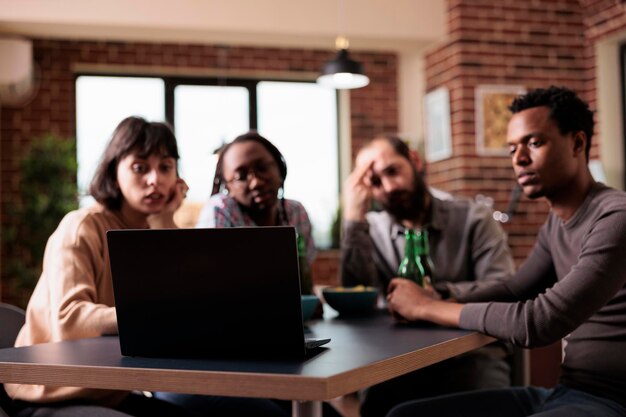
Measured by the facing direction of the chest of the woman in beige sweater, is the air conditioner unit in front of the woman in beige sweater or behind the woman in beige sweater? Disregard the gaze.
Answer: behind

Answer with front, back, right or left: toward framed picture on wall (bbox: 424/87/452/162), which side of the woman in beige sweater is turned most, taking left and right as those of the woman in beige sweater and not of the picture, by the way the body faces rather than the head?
left

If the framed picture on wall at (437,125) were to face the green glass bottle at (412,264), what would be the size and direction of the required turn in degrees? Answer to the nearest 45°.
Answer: approximately 45° to its left

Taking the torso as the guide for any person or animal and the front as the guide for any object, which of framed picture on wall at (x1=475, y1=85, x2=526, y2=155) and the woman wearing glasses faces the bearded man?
the framed picture on wall

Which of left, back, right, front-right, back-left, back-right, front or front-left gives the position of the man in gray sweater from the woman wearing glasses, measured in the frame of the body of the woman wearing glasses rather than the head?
front-left

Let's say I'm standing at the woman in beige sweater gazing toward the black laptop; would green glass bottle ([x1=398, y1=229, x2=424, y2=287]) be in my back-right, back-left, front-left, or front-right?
front-left

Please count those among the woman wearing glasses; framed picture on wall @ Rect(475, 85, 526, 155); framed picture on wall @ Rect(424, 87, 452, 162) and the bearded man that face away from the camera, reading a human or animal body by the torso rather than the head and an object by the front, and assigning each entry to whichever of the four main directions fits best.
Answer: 0

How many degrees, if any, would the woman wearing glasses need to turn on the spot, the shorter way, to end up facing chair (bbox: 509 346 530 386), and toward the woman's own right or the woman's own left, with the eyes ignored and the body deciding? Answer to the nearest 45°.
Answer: approximately 90° to the woman's own left

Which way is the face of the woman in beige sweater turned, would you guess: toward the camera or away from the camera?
toward the camera

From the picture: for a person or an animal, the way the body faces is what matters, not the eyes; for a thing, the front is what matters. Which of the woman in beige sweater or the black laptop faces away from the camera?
the black laptop

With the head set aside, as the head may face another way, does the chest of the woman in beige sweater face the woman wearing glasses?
no

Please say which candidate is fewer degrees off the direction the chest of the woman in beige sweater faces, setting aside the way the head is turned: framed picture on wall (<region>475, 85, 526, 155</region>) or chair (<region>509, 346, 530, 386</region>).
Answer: the chair

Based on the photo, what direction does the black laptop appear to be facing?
away from the camera

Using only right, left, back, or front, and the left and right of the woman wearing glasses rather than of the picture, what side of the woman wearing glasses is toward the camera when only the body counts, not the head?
front

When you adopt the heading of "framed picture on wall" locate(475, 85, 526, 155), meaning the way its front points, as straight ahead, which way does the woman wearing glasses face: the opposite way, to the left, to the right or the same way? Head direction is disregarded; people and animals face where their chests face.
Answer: the same way

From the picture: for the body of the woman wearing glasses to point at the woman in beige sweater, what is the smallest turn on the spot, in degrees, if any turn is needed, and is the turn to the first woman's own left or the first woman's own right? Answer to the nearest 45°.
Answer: approximately 45° to the first woman's own right

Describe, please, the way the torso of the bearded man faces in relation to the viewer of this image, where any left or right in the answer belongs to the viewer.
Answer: facing the viewer and to the left of the viewer

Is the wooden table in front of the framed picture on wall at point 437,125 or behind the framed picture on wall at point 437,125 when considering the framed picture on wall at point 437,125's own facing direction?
in front

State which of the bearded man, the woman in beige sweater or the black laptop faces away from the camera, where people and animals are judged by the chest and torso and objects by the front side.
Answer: the black laptop

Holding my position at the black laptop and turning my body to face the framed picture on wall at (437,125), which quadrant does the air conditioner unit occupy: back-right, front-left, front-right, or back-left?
front-left
